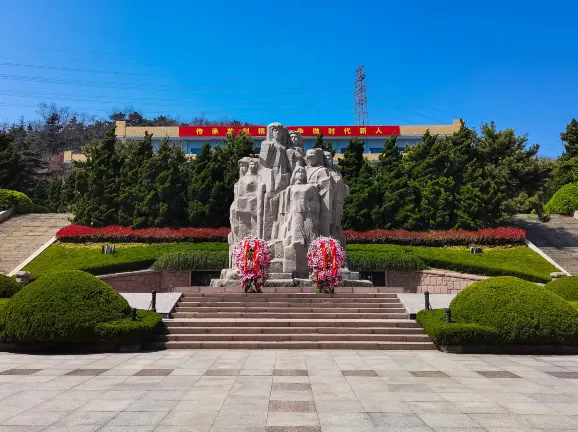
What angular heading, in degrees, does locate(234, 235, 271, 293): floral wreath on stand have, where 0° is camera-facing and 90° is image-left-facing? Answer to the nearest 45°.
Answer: approximately 0°

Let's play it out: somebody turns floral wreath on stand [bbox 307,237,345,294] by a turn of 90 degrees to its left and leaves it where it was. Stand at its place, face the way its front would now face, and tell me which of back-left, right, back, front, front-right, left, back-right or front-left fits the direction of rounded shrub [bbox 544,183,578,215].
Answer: front-left

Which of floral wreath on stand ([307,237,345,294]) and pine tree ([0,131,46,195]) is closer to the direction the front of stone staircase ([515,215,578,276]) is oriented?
the floral wreath on stand

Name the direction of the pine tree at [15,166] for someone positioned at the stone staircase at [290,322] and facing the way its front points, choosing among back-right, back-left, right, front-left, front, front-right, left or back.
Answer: back-right

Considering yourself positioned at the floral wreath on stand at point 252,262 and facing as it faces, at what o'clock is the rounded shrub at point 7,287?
The rounded shrub is roughly at 3 o'clock from the floral wreath on stand.

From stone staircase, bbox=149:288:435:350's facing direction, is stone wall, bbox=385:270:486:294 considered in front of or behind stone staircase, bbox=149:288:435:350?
behind

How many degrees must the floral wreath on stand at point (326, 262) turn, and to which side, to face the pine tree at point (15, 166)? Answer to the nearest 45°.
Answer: approximately 135° to its right

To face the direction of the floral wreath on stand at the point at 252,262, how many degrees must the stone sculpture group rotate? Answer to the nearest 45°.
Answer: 0° — it already faces it
